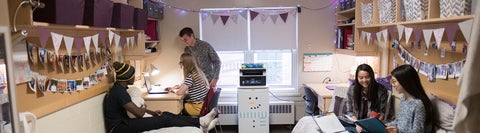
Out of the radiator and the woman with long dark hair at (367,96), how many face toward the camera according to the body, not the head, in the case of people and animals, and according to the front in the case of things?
2

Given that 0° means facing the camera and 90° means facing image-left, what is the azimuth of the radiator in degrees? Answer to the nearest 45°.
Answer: approximately 0°

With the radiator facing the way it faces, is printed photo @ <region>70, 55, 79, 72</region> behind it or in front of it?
in front

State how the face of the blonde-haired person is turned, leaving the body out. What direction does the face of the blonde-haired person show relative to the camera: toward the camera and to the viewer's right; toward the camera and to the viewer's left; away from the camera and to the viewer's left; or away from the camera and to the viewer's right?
away from the camera and to the viewer's left

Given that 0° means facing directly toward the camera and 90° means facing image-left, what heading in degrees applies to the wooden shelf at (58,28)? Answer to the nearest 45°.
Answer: approximately 315°

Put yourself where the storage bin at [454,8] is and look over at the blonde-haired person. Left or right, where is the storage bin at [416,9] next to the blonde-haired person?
right

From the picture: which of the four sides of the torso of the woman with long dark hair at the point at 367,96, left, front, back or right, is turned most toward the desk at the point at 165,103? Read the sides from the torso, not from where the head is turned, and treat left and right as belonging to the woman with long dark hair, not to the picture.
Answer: right

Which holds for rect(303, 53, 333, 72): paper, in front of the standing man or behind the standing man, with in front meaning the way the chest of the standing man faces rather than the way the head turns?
behind

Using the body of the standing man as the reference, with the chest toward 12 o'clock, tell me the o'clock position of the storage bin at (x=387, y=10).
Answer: The storage bin is roughly at 9 o'clock from the standing man.

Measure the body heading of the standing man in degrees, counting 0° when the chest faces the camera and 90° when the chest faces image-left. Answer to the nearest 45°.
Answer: approximately 45°

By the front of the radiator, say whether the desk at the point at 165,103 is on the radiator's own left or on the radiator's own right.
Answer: on the radiator's own right
